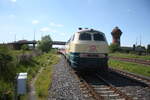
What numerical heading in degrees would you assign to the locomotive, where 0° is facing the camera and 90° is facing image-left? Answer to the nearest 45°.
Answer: approximately 0°
